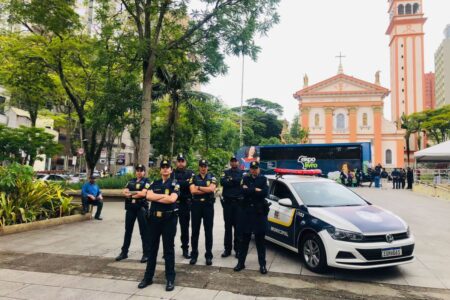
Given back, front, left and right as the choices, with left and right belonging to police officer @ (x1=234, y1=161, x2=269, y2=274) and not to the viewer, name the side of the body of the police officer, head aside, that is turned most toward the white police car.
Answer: left

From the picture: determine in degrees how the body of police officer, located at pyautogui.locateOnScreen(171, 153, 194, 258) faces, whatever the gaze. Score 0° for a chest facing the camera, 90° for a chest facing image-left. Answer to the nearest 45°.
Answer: approximately 0°

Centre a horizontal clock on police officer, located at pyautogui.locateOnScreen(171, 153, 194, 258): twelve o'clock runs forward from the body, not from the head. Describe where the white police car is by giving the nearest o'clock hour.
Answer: The white police car is roughly at 10 o'clock from the police officer.

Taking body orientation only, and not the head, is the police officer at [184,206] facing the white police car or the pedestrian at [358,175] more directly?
the white police car

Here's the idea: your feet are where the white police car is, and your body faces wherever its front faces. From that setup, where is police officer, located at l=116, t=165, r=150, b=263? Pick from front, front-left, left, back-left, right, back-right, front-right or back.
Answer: back-right
